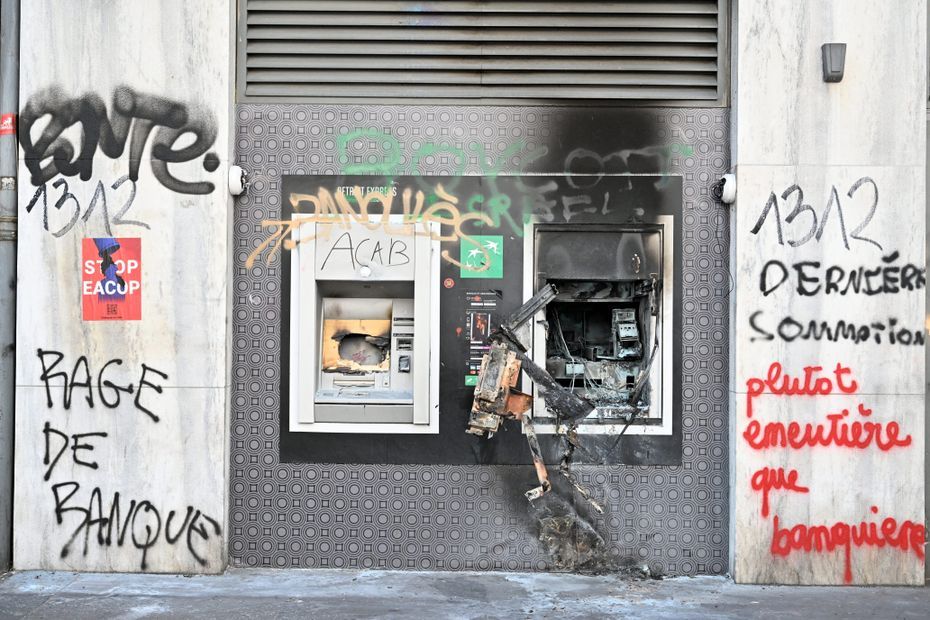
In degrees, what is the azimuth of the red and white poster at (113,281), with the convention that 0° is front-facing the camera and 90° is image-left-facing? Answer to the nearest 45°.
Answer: approximately 0°

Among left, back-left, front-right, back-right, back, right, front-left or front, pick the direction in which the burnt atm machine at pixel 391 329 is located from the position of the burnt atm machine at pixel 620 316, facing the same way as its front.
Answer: right

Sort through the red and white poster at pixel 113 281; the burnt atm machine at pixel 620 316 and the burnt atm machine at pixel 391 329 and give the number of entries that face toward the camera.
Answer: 3

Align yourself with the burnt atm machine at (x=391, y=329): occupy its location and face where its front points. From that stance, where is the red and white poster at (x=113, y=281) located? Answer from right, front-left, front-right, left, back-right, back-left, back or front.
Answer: right

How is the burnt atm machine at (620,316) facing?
toward the camera

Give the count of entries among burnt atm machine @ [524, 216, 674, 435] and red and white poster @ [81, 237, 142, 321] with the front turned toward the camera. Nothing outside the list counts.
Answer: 2

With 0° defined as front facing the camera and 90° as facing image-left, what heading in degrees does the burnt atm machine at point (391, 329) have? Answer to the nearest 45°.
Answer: approximately 0°

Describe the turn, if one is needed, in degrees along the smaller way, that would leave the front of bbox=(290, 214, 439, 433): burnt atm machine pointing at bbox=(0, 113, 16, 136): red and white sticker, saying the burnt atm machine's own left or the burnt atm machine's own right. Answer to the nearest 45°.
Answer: approximately 90° to the burnt atm machine's own right

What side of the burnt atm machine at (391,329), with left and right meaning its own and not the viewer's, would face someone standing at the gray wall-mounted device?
left

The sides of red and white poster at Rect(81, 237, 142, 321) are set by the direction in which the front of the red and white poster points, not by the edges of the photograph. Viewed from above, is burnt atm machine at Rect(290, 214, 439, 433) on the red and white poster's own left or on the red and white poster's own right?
on the red and white poster's own left

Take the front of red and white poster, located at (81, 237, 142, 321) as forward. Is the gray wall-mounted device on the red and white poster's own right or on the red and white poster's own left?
on the red and white poster's own left
